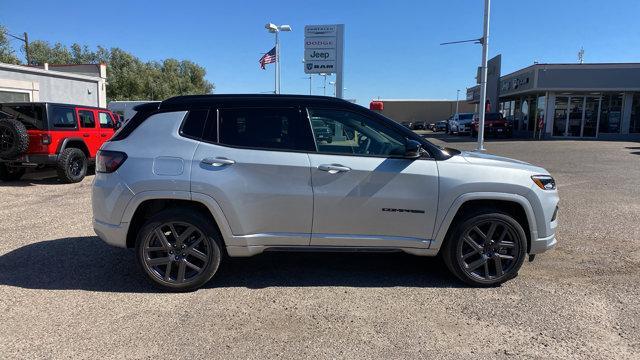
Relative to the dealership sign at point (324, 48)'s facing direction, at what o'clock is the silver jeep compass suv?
The silver jeep compass suv is roughly at 12 o'clock from the dealership sign.

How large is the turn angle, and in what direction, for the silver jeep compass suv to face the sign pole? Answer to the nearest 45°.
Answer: approximately 90° to its left

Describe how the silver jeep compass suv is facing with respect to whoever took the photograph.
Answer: facing to the right of the viewer

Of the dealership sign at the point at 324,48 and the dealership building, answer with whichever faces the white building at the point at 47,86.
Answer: the dealership building

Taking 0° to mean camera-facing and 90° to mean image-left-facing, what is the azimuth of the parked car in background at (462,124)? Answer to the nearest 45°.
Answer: approximately 45°

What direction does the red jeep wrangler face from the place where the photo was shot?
facing away from the viewer and to the right of the viewer

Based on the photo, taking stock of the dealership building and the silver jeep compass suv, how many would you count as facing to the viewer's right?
1

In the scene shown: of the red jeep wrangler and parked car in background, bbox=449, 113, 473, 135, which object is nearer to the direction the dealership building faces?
the red jeep wrangler
